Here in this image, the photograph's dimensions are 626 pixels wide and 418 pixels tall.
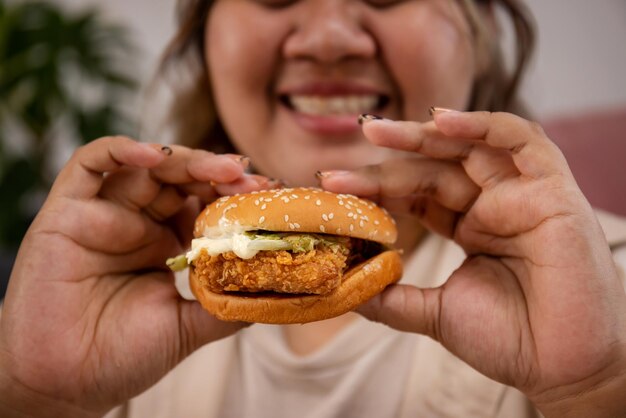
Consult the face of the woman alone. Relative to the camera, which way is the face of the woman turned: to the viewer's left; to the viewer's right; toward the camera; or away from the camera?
toward the camera

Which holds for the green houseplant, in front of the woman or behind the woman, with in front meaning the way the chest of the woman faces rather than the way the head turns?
behind

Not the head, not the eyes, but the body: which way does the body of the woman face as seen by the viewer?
toward the camera
